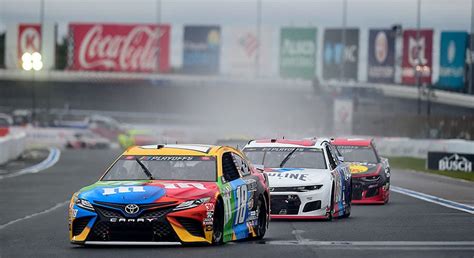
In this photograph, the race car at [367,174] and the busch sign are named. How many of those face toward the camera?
2

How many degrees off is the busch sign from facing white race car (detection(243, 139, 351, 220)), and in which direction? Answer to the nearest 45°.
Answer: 0° — it already faces it

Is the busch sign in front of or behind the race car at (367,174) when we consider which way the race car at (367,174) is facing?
behind

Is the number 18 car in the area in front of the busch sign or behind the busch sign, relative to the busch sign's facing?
in front

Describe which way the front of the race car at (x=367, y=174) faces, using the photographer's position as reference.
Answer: facing the viewer

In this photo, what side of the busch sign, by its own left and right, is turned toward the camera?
front

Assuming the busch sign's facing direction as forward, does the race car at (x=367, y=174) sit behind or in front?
in front

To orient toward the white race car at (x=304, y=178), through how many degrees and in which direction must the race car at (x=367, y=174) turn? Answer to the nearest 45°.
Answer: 0° — it already faces it
